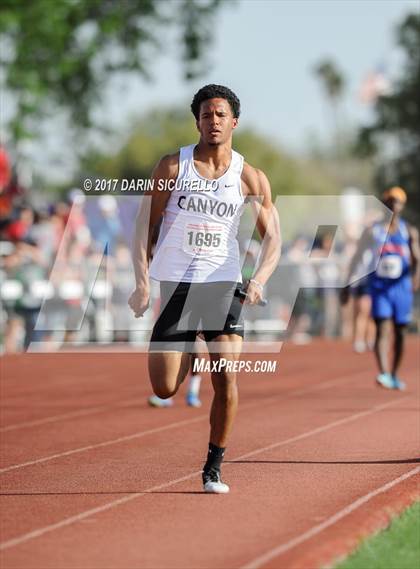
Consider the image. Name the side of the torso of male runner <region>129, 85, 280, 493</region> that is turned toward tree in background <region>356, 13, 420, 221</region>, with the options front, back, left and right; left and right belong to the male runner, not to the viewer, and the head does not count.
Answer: back

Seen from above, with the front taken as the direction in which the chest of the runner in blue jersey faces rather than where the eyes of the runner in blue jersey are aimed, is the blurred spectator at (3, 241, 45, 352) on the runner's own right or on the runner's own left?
on the runner's own right

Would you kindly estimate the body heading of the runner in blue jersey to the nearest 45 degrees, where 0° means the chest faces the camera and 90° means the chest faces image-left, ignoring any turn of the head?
approximately 0°

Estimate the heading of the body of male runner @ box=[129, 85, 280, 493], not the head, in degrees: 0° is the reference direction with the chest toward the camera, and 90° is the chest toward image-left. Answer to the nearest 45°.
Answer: approximately 0°

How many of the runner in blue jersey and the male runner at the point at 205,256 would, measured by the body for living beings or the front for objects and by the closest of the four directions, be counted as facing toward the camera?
2
